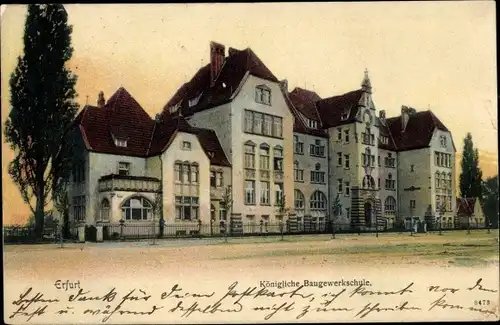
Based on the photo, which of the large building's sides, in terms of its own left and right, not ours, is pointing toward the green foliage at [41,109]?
right
